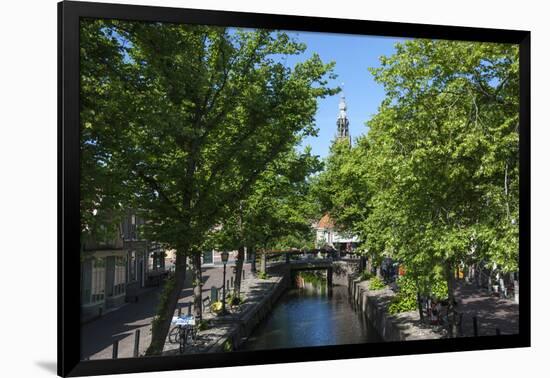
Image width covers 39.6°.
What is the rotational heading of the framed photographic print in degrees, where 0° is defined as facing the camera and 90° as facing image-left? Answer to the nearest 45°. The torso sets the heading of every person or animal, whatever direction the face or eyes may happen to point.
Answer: approximately 315°
